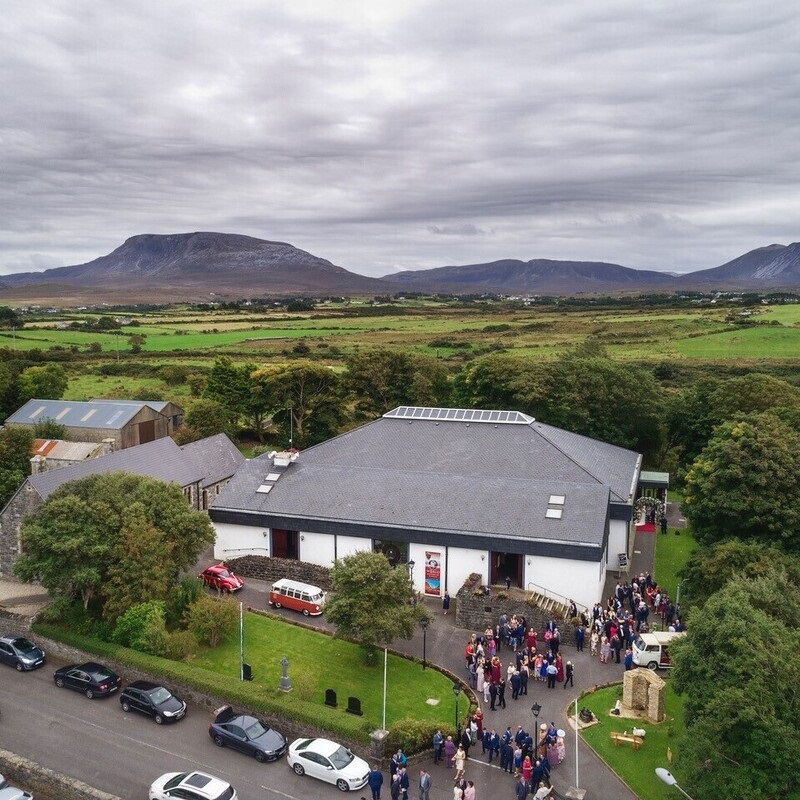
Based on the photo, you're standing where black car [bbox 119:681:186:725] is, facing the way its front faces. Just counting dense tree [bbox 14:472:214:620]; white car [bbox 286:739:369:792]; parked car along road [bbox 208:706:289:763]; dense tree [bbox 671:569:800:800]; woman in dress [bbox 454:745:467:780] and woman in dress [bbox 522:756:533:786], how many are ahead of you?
5

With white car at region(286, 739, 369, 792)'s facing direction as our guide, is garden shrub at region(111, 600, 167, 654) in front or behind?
behind

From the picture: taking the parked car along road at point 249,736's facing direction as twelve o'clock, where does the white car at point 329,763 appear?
The white car is roughly at 12 o'clock from the parked car along road.

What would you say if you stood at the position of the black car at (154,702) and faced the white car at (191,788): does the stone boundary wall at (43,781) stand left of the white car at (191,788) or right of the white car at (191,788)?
right

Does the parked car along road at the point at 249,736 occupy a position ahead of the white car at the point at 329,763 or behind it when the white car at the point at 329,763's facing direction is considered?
behind

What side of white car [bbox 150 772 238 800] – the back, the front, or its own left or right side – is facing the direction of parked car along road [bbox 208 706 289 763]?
right

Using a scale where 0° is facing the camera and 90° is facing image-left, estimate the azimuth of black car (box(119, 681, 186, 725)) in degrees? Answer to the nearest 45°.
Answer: approximately 315°

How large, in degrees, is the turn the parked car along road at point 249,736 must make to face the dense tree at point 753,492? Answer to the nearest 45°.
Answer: approximately 45° to its left

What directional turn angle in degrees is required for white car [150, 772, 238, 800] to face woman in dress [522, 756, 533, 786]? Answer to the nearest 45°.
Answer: approximately 135° to its right

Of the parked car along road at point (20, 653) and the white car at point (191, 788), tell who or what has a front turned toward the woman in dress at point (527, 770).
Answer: the parked car along road

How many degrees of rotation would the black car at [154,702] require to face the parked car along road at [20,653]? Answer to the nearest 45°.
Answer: approximately 180°

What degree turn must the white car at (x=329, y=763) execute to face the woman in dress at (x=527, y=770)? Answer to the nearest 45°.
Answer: approximately 45° to its left

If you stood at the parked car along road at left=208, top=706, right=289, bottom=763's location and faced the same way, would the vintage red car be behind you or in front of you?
behind
